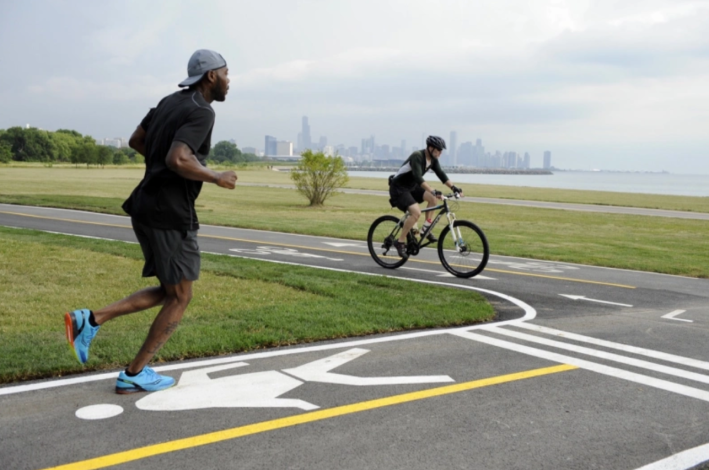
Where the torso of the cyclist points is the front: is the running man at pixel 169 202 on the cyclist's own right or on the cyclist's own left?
on the cyclist's own right

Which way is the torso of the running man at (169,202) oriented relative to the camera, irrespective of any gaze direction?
to the viewer's right

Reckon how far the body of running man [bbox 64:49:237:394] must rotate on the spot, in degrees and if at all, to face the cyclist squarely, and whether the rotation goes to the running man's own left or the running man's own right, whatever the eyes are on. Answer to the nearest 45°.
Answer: approximately 45° to the running man's own left

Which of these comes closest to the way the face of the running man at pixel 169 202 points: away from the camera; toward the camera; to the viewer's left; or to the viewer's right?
to the viewer's right

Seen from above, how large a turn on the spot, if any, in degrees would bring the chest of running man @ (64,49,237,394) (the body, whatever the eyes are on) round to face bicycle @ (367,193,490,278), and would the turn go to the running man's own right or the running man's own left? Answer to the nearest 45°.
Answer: approximately 45° to the running man's own left

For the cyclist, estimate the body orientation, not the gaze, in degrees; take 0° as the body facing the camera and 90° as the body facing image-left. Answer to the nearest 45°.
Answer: approximately 315°
